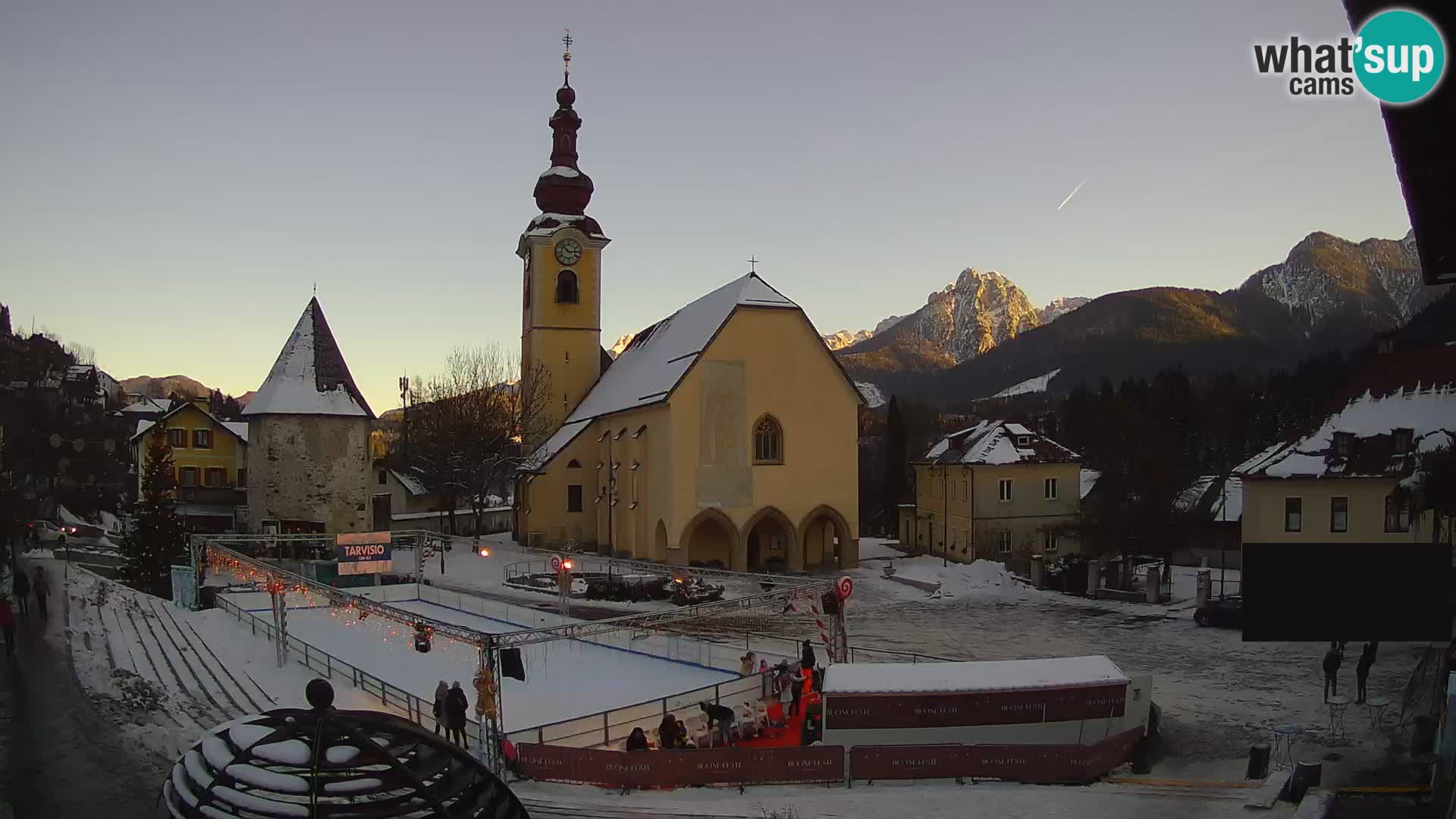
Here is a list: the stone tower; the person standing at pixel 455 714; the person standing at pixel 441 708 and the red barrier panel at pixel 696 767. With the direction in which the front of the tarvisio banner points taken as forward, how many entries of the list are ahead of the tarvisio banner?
3

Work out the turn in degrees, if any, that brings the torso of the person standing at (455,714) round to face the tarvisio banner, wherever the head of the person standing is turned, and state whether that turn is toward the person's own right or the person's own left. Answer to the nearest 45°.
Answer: approximately 45° to the person's own left

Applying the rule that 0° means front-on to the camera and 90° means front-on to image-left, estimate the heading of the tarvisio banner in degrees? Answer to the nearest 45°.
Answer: approximately 0°

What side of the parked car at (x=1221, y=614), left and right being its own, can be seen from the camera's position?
left

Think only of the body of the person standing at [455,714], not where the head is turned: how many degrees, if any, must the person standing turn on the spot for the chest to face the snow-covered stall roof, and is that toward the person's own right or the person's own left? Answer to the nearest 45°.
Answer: approximately 45° to the person's own right

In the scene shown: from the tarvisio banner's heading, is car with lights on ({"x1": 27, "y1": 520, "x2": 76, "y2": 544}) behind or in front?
behind

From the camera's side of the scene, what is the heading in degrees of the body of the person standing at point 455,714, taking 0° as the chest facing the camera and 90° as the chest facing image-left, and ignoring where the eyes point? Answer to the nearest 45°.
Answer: approximately 225°
